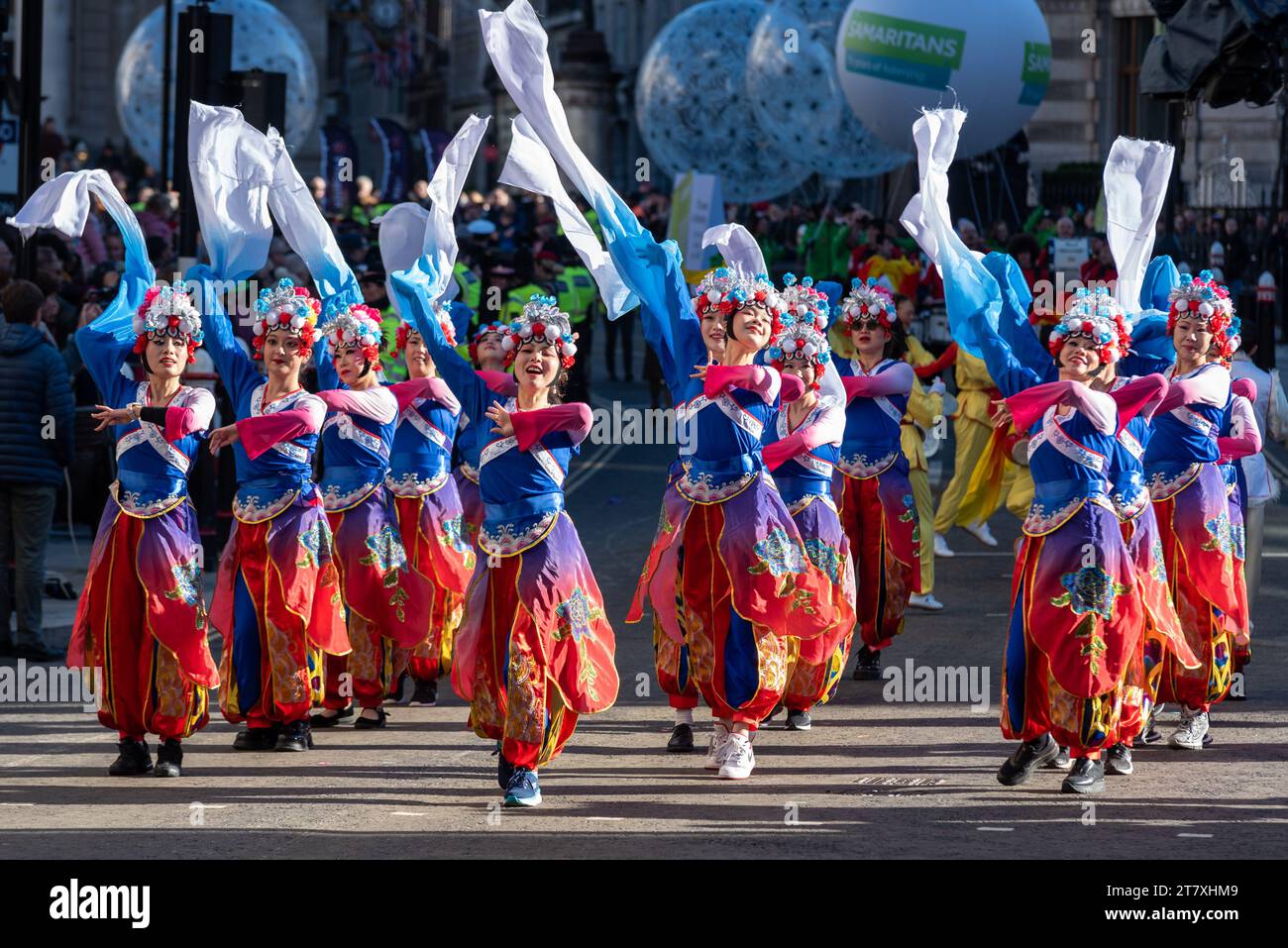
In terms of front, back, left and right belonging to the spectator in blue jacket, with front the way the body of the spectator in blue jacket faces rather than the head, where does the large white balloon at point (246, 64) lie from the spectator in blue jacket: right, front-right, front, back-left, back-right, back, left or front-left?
front-left

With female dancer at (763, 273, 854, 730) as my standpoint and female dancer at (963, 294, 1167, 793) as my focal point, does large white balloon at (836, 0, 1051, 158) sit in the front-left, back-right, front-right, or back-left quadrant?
back-left

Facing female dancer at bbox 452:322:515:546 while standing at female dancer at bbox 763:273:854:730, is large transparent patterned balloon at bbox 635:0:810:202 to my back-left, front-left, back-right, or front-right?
front-right

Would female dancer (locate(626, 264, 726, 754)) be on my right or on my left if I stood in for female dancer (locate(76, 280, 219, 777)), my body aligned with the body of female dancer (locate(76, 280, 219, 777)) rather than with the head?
on my left

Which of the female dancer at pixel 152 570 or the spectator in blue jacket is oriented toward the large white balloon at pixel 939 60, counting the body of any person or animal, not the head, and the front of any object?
the spectator in blue jacket

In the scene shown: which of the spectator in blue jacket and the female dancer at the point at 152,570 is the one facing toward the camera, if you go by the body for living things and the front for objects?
the female dancer

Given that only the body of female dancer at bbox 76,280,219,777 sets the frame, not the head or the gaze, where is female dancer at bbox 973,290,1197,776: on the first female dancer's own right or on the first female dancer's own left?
on the first female dancer's own left

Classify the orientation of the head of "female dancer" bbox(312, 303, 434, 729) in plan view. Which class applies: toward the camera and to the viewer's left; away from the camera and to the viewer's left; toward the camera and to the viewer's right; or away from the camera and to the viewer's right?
toward the camera and to the viewer's left

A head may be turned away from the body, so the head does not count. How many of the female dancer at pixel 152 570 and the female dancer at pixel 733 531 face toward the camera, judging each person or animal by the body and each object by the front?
2

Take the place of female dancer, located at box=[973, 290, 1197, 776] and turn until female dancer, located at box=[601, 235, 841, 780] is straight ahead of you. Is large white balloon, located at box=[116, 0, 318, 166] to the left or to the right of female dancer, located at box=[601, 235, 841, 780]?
right

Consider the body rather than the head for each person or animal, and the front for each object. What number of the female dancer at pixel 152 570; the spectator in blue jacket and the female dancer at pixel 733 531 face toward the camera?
2

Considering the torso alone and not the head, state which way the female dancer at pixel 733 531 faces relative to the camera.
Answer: toward the camera

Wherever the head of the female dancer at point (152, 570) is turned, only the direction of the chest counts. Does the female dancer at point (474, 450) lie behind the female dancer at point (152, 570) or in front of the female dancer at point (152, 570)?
behind
